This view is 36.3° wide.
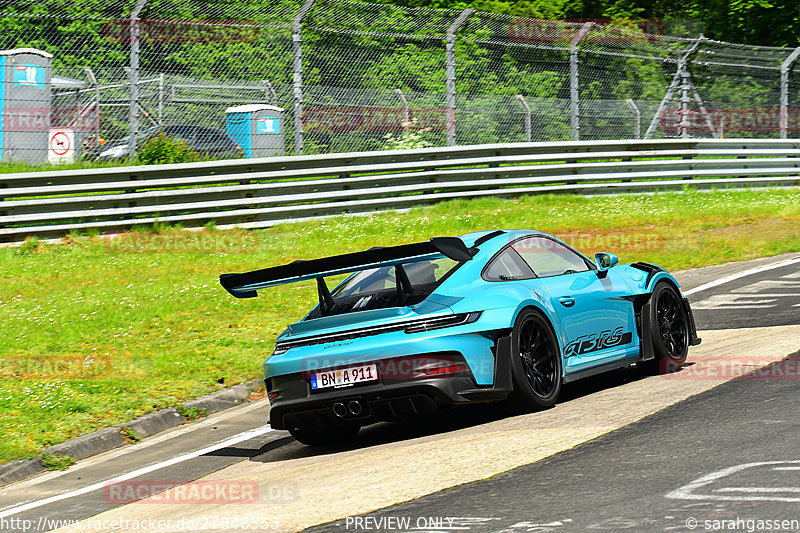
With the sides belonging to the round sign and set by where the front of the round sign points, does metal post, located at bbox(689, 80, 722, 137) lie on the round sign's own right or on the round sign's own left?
on the round sign's own left

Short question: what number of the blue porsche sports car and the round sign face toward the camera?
1

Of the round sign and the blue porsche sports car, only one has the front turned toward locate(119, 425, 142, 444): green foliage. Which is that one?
the round sign

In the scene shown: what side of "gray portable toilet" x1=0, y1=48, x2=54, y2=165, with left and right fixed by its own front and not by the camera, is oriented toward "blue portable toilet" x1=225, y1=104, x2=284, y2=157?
left

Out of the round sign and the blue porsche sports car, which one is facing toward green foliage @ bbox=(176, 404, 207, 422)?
the round sign

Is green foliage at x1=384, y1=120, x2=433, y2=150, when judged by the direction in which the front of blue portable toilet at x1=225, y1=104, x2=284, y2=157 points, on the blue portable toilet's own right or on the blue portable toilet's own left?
on the blue portable toilet's own left

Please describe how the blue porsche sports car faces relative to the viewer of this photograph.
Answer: facing away from the viewer and to the right of the viewer

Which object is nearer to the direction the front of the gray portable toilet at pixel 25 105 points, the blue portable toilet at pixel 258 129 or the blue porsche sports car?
the blue porsche sports car

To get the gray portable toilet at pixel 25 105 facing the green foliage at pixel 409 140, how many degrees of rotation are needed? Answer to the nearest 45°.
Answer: approximately 90° to its left

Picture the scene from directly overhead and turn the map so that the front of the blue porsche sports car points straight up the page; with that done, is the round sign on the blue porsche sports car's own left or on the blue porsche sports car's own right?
on the blue porsche sports car's own left

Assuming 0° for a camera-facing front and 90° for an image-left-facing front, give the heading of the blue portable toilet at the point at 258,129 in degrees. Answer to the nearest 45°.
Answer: approximately 315°

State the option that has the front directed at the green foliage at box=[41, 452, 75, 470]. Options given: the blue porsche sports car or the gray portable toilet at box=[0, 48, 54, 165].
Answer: the gray portable toilet

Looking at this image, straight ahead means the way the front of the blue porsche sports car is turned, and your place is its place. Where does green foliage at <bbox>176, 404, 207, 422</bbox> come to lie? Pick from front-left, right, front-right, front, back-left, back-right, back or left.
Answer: left

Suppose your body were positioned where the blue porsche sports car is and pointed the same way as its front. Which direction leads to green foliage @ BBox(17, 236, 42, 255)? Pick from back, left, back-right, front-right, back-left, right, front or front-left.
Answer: left

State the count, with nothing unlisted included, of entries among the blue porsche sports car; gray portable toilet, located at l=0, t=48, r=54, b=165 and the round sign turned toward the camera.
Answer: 2
